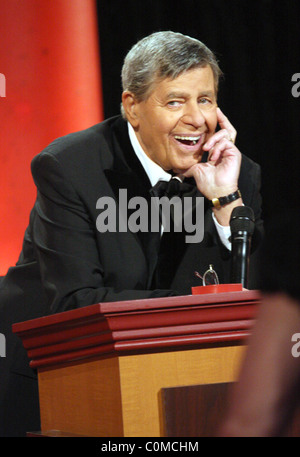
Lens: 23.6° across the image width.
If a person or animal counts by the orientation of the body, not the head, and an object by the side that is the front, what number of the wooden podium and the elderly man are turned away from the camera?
0

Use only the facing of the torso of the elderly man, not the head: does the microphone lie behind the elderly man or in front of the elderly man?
in front

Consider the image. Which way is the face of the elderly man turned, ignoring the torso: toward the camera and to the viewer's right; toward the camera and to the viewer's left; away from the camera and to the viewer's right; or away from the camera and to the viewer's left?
toward the camera and to the viewer's right

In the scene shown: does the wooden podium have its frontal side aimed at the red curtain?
no

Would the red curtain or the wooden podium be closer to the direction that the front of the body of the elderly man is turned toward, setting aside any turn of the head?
the wooden podium

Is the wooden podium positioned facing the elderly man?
no

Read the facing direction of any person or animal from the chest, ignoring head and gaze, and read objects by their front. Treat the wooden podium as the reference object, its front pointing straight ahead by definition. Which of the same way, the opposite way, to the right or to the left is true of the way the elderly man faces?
the same way

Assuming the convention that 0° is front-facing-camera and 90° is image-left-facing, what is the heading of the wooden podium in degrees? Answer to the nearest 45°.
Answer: approximately 315°

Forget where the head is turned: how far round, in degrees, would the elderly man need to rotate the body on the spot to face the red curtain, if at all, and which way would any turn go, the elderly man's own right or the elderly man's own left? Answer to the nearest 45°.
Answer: approximately 180°

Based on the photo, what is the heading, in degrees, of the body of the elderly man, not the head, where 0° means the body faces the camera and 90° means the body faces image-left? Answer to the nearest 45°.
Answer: approximately 315°
